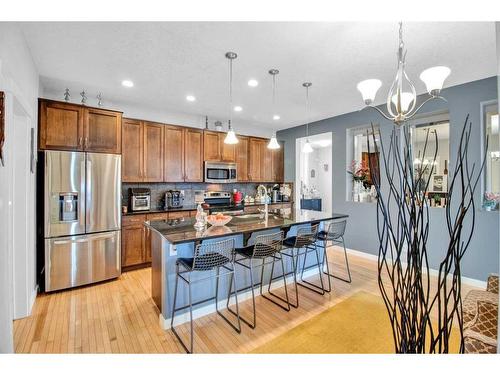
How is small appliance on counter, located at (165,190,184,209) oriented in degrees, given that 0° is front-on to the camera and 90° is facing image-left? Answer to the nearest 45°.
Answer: approximately 0°

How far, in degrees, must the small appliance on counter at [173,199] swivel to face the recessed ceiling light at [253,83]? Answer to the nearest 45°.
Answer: approximately 45° to its left

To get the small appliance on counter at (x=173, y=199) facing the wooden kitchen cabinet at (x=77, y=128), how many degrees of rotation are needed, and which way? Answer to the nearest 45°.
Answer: approximately 45° to its right

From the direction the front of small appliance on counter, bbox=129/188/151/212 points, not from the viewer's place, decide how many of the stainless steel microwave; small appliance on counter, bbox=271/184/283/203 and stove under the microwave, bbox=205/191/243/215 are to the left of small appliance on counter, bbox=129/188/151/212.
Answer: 3

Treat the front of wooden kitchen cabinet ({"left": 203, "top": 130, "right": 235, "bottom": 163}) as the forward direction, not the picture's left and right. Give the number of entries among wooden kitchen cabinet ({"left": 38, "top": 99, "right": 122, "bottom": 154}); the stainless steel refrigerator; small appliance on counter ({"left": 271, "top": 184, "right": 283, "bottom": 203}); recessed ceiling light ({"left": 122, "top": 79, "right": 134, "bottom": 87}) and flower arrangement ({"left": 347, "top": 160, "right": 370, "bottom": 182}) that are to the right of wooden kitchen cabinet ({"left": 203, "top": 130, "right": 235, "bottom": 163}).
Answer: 3

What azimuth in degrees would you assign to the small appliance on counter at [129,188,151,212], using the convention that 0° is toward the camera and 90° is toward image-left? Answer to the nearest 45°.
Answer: approximately 0°

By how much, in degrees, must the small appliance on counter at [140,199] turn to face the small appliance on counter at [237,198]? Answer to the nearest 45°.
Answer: approximately 90° to its left

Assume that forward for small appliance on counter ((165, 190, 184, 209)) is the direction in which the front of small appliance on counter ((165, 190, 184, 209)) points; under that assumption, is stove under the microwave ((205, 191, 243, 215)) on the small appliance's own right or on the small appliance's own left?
on the small appliance's own left

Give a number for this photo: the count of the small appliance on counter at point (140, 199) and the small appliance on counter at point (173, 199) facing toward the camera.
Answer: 2
